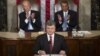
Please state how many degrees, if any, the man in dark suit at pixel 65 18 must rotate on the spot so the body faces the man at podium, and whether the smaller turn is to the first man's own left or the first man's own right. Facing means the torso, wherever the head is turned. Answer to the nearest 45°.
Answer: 0° — they already face them

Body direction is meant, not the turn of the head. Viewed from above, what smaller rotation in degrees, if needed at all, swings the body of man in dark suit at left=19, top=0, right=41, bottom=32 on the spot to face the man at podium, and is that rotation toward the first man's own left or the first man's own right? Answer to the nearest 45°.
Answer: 0° — they already face them

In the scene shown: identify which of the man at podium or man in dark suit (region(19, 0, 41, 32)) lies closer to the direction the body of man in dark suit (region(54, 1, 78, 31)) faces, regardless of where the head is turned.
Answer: the man at podium

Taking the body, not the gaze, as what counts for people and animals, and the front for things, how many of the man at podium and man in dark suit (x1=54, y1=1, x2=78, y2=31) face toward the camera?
2

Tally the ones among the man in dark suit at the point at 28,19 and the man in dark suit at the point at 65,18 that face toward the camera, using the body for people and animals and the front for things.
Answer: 2

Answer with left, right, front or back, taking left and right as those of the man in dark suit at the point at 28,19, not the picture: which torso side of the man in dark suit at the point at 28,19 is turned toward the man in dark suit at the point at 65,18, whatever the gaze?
left

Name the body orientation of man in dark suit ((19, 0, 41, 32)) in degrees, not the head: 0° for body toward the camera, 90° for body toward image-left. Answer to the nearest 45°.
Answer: approximately 0°

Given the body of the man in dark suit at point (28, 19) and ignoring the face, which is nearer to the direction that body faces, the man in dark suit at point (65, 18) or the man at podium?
the man at podium
